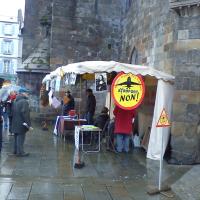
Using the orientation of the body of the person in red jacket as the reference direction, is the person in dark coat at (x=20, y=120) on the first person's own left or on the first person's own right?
on the first person's own left

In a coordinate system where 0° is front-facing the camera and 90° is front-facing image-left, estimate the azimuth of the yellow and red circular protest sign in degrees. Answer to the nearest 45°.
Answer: approximately 0°

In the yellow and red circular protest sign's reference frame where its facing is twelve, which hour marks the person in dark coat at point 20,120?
The person in dark coat is roughly at 3 o'clock from the yellow and red circular protest sign.

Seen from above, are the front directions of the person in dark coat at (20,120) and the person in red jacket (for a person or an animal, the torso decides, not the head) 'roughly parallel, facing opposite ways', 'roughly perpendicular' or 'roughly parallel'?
roughly perpendicular

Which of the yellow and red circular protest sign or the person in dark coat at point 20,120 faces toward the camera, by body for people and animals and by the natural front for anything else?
the yellow and red circular protest sign

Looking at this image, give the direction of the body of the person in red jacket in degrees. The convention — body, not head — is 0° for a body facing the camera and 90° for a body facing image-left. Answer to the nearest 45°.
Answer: approximately 180°
